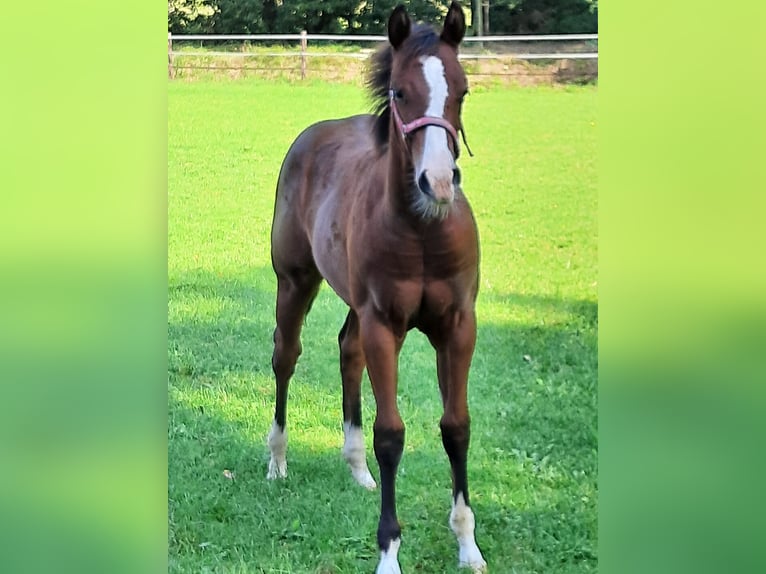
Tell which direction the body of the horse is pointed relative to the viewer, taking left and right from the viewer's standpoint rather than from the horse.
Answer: facing the viewer and to the right of the viewer
